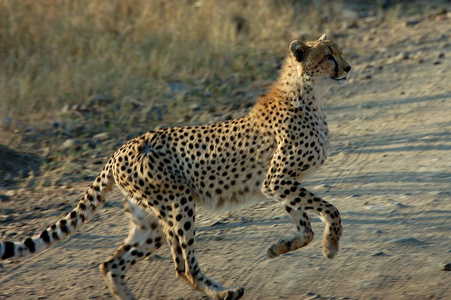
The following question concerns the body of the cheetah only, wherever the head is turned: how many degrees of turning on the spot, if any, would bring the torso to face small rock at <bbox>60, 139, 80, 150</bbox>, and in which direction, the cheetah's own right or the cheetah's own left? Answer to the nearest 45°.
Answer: approximately 135° to the cheetah's own left

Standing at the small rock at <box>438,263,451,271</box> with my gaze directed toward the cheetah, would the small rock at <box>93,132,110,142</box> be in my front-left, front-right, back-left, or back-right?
front-right

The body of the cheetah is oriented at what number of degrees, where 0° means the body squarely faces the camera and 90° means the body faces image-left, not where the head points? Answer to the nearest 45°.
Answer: approximately 270°

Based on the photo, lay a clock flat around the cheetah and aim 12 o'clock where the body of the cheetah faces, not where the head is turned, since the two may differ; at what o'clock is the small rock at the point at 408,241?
The small rock is roughly at 12 o'clock from the cheetah.

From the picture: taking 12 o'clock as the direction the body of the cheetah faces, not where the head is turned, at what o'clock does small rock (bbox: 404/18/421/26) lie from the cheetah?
The small rock is roughly at 10 o'clock from the cheetah.

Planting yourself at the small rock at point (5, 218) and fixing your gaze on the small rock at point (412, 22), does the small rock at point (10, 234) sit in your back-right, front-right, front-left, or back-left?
back-right

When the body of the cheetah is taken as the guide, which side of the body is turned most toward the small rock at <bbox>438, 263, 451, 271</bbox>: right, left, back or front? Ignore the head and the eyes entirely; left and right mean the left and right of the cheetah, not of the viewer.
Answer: front

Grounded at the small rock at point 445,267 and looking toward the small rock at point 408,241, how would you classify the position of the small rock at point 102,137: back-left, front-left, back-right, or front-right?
front-left

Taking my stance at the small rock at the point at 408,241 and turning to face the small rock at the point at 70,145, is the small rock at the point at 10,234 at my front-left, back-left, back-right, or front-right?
front-left

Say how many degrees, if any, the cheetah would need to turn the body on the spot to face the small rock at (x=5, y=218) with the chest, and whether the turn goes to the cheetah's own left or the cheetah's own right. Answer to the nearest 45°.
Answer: approximately 135° to the cheetah's own left

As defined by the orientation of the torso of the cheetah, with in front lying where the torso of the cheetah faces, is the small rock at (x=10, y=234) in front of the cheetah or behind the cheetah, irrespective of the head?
behind

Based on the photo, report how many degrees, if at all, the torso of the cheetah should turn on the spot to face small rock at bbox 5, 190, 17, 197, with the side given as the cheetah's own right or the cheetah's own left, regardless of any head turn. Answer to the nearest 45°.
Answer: approximately 135° to the cheetah's own left
